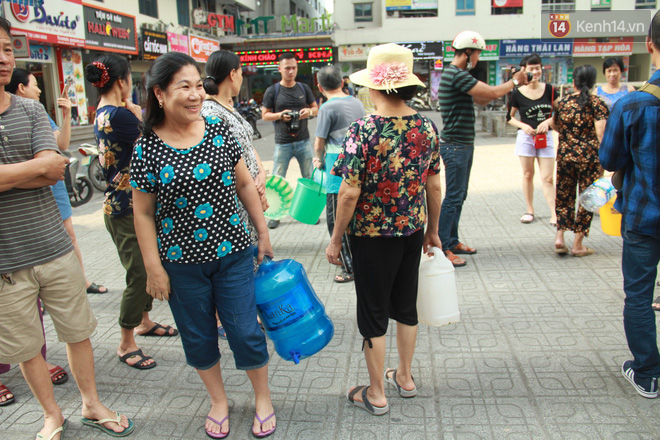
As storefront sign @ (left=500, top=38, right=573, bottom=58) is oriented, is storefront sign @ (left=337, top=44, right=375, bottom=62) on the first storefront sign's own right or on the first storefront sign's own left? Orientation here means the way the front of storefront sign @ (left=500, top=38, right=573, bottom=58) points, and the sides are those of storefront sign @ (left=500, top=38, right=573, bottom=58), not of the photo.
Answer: on the first storefront sign's own right

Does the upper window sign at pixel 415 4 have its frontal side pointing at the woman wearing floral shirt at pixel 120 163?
yes

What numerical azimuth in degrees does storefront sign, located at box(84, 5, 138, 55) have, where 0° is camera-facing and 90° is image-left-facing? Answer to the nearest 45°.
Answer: approximately 315°

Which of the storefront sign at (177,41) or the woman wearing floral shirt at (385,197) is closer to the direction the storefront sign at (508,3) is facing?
the woman wearing floral shirt

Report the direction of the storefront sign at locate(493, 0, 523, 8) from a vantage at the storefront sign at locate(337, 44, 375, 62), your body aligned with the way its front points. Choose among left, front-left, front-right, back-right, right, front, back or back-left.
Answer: left

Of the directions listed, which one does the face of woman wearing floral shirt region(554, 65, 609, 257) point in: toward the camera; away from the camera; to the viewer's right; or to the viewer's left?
away from the camera

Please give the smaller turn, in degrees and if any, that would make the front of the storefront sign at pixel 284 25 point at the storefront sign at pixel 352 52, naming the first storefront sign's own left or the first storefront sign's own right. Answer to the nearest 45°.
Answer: approximately 90° to the first storefront sign's own left

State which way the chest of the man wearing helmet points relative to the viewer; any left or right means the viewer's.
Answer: facing to the right of the viewer

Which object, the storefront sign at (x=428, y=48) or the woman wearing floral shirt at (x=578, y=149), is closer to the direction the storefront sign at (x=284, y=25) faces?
the woman wearing floral shirt

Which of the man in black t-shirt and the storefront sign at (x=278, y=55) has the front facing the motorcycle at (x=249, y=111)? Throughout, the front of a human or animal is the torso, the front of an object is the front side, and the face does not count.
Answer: the storefront sign

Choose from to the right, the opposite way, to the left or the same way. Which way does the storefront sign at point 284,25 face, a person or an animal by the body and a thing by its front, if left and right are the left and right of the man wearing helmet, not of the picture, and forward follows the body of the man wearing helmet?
to the right
